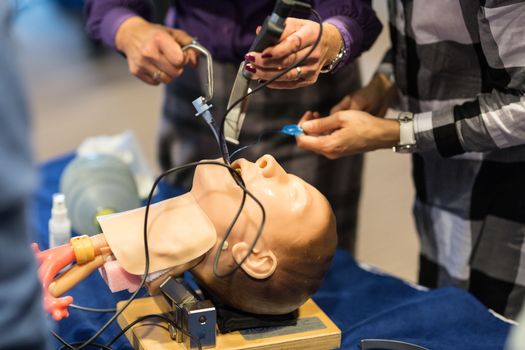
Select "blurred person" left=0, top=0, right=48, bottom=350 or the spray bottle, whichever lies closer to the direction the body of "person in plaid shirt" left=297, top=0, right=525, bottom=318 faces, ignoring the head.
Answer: the spray bottle

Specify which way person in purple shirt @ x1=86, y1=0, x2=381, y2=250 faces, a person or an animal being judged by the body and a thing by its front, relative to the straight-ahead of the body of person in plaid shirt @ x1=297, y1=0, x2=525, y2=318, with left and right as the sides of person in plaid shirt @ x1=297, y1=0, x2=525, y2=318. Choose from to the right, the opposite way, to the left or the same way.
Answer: to the left

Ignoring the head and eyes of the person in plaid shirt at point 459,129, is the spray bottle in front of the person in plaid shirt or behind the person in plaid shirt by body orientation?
in front

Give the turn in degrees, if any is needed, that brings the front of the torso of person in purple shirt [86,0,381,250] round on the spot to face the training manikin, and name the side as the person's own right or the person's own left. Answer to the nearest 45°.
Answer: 0° — they already face it

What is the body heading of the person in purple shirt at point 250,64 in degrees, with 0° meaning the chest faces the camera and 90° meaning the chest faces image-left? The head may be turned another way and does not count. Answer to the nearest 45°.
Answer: approximately 0°

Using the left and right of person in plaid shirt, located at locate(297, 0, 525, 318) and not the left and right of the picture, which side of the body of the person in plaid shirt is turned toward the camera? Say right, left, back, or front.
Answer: left

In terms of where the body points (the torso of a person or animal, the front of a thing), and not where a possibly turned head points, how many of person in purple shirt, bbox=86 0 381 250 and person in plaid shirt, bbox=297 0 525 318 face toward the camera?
1

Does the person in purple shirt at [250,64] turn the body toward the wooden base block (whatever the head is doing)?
yes

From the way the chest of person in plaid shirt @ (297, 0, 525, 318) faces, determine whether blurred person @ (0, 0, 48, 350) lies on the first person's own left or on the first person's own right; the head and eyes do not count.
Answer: on the first person's own left
